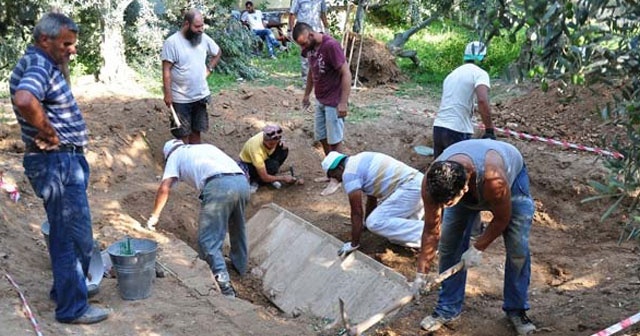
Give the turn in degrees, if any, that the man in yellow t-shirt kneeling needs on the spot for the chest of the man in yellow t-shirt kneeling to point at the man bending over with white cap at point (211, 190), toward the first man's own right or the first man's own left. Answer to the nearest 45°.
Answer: approximately 45° to the first man's own right

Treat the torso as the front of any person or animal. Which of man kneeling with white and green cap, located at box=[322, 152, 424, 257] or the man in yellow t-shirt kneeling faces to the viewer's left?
the man kneeling with white and green cap

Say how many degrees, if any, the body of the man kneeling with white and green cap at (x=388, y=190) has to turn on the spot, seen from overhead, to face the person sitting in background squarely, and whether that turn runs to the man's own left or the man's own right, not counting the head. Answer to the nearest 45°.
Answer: approximately 90° to the man's own right

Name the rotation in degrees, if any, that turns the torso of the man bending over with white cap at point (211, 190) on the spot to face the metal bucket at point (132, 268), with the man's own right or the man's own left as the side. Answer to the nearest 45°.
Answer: approximately 90° to the man's own left

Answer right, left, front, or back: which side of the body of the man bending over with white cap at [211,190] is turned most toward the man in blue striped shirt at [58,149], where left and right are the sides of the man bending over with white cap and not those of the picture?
left

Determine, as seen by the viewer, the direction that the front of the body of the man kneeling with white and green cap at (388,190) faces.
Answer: to the viewer's left

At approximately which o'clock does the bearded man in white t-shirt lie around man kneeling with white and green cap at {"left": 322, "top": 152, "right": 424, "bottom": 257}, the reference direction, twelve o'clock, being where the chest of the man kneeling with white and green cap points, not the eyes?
The bearded man in white t-shirt is roughly at 1 o'clock from the man kneeling with white and green cap.

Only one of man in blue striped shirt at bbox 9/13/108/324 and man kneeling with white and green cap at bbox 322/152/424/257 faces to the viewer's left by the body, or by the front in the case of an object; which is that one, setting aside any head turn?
the man kneeling with white and green cap

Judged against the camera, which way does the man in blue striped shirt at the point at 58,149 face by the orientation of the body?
to the viewer's right
